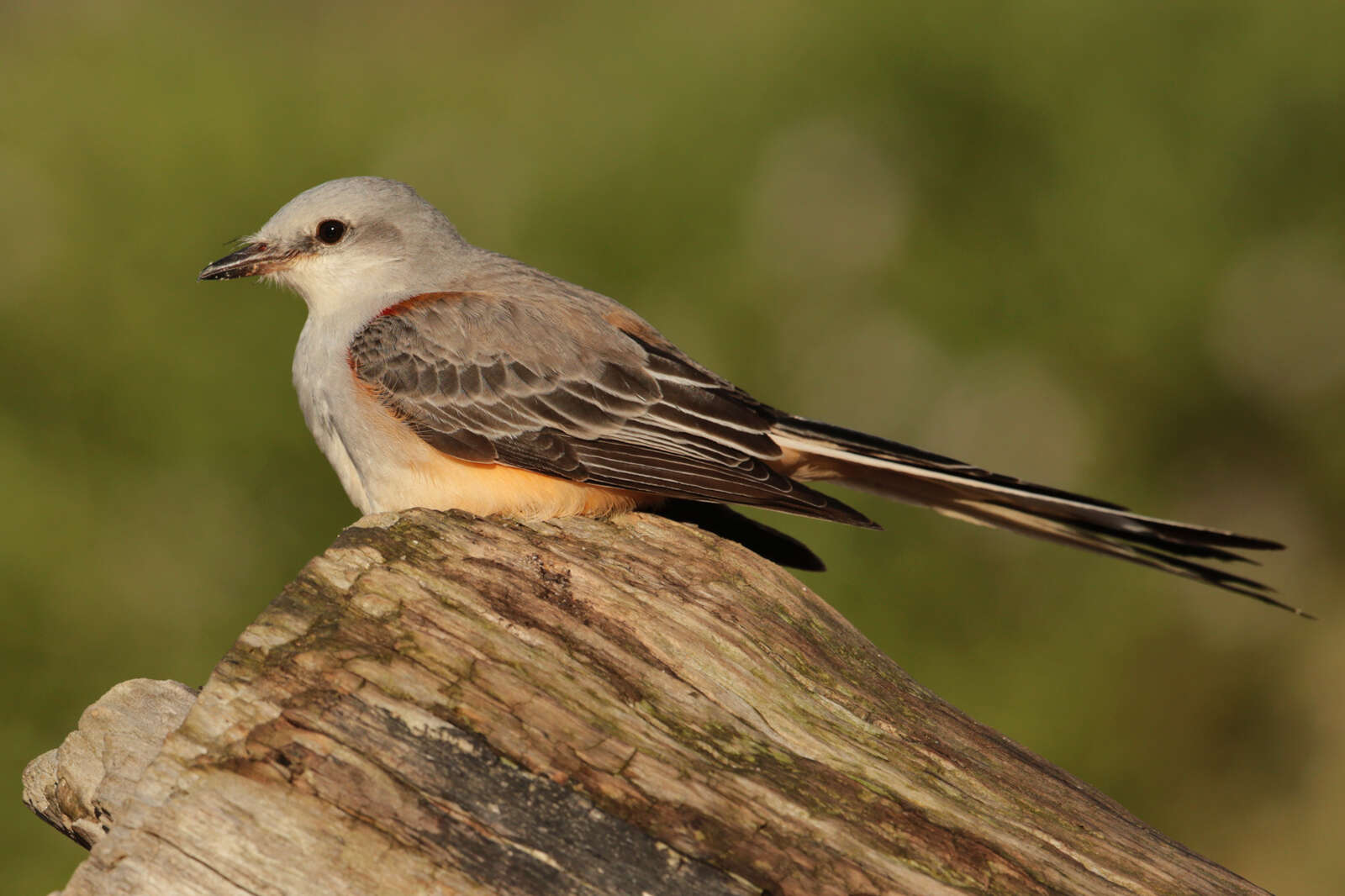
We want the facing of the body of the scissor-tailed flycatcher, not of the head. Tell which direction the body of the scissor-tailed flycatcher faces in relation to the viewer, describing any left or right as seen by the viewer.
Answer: facing to the left of the viewer
